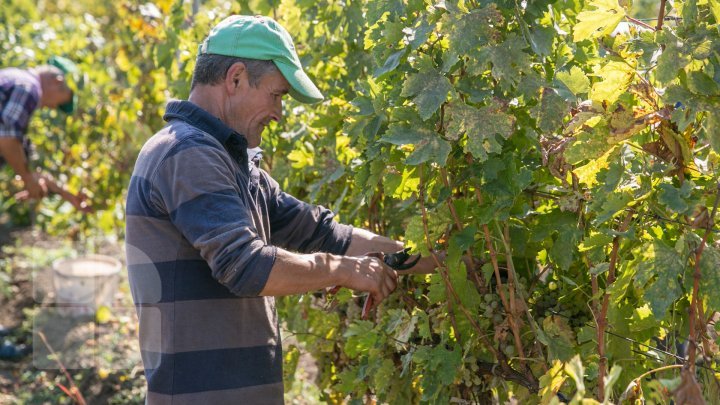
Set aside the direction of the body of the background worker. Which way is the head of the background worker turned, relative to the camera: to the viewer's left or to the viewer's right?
to the viewer's right

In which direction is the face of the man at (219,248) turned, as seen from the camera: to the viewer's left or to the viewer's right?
to the viewer's right

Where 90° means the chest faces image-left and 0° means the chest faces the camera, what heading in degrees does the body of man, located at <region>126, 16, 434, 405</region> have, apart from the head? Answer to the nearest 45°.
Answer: approximately 270°

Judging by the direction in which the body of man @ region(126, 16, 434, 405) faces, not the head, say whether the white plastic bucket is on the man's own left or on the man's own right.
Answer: on the man's own left

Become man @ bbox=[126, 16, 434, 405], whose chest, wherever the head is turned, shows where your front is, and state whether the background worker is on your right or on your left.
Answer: on your left
